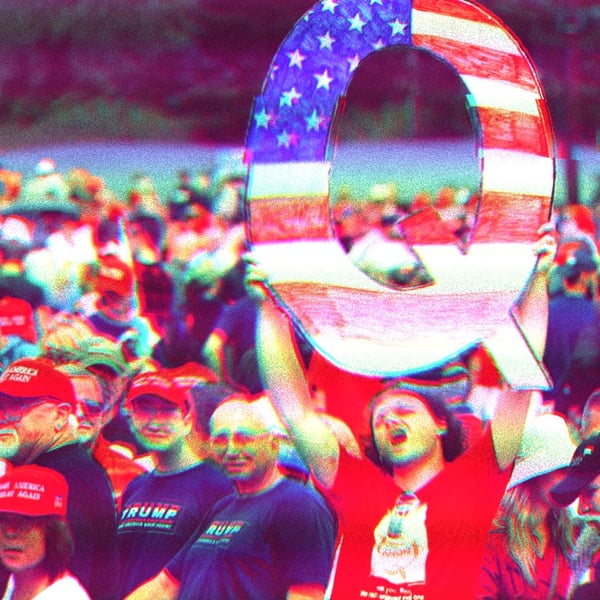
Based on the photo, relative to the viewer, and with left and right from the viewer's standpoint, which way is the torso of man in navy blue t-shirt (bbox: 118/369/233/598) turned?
facing the viewer and to the left of the viewer

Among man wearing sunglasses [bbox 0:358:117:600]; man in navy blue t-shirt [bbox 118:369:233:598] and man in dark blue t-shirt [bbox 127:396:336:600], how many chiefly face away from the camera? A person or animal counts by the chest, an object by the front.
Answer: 0

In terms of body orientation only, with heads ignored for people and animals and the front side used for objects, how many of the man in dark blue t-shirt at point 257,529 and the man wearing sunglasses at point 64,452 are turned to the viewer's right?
0

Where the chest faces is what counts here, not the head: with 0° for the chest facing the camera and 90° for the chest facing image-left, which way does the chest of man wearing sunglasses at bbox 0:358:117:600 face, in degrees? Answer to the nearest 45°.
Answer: approximately 45°
